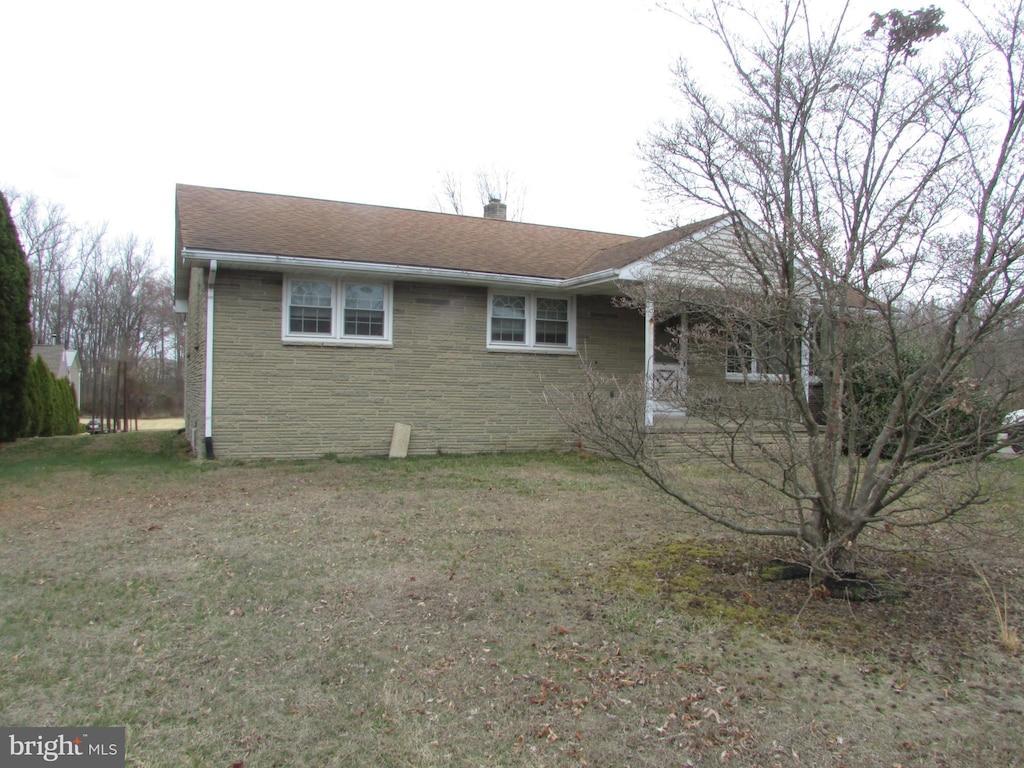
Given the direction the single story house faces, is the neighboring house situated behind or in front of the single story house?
behind
